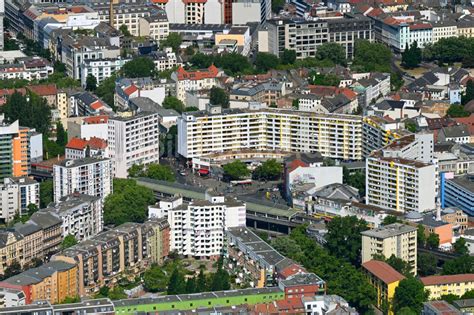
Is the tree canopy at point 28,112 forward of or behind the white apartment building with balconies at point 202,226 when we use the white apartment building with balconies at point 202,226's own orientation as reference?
behind

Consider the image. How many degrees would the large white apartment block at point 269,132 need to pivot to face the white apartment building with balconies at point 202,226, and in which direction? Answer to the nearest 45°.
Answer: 0° — it already faces it

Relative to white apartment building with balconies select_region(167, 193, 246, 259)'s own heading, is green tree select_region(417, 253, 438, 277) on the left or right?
on its left

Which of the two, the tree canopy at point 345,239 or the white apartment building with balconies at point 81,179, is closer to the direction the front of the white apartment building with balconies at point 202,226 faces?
the tree canopy

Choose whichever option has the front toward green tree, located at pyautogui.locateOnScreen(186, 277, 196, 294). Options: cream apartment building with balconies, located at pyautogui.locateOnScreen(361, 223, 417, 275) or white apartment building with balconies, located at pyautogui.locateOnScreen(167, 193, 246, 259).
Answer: white apartment building with balconies, located at pyautogui.locateOnScreen(167, 193, 246, 259)

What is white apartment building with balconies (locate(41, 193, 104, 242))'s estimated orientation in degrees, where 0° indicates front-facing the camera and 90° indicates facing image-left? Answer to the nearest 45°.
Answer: approximately 315°

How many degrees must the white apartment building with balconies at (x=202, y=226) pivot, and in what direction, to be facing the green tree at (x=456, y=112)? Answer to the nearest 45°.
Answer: approximately 135° to its left

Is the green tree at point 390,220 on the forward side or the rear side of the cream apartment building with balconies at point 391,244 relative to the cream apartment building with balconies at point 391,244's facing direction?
on the rear side

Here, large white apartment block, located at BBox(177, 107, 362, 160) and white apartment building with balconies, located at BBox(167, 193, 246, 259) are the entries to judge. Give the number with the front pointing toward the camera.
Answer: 2

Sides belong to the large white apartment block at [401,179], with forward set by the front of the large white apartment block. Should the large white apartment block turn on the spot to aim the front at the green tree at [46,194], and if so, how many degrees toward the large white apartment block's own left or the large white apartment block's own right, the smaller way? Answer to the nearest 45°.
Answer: approximately 45° to the large white apartment block's own right

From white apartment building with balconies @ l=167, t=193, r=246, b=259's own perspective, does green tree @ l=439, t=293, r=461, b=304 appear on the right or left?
on its left
